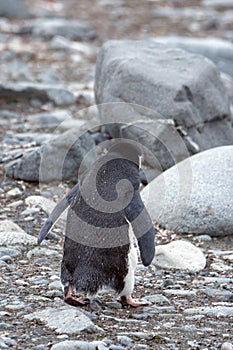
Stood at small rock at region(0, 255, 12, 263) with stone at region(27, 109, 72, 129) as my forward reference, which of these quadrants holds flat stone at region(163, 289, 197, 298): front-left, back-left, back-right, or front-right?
back-right

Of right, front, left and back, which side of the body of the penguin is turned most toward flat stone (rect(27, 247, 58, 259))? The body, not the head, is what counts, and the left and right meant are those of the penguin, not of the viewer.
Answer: left

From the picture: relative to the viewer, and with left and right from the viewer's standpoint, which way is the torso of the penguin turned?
facing away from the viewer and to the right of the viewer

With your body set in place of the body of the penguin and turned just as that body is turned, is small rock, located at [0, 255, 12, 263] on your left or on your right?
on your left

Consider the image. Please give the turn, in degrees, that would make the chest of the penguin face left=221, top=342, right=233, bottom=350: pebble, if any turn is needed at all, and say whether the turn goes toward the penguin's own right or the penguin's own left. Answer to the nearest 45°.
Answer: approximately 90° to the penguin's own right

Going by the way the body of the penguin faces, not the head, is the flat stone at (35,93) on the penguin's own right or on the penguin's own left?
on the penguin's own left

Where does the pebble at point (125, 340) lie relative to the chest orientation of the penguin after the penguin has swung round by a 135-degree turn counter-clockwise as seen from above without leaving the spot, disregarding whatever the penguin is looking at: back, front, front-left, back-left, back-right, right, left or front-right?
left

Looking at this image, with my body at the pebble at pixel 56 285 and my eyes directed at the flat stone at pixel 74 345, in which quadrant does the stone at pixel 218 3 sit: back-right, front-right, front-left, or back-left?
back-left

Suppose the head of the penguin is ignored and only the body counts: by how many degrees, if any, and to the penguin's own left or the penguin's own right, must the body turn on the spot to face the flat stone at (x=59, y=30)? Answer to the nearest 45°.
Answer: approximately 45° to the penguin's own left

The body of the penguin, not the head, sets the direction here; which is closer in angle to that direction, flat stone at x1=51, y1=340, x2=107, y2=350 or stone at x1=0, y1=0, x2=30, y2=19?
the stone
